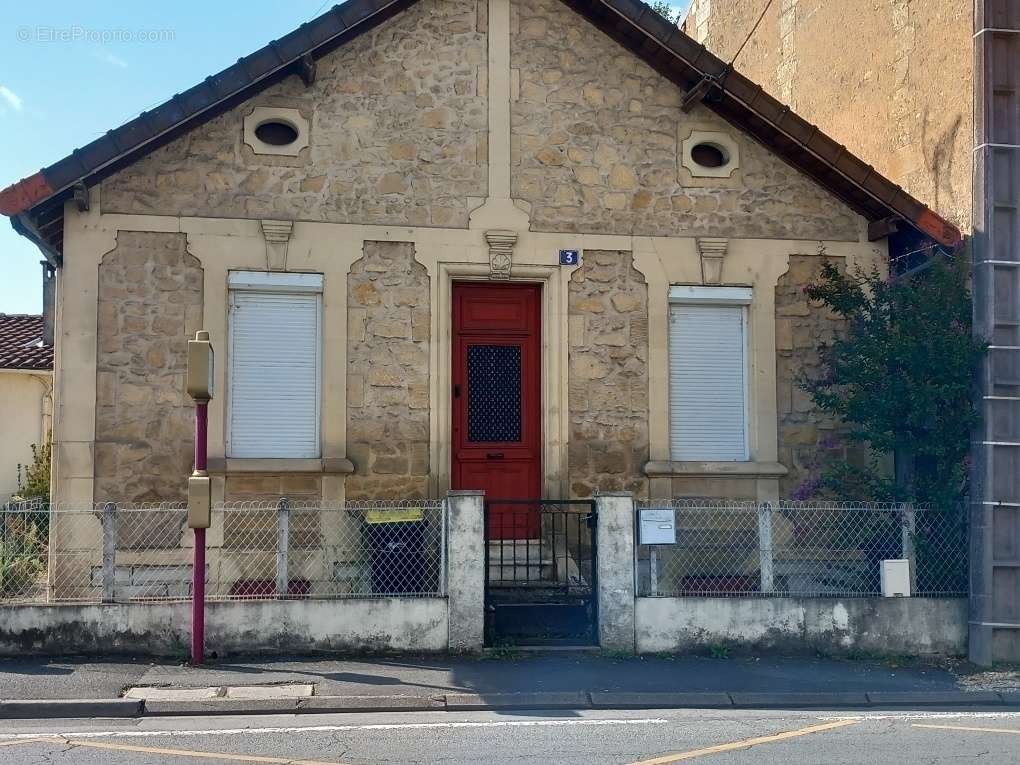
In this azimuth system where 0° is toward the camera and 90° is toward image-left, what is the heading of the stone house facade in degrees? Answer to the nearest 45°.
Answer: approximately 0°

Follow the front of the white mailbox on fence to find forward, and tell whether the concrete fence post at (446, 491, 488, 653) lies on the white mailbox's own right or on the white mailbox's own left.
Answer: on the white mailbox's own right

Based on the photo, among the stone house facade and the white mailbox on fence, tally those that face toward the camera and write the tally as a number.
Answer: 2

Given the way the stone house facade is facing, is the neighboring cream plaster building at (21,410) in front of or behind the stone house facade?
behind

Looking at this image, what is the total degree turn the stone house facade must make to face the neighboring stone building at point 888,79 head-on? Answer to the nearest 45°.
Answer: approximately 90° to its left

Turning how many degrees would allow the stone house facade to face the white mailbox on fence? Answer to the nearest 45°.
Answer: approximately 45° to its left

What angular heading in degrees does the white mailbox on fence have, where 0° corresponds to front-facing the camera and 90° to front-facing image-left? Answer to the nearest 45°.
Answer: approximately 0°

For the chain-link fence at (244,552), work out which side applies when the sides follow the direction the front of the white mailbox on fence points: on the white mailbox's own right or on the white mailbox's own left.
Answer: on the white mailbox's own right

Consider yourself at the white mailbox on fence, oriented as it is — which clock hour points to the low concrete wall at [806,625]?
The low concrete wall is roughly at 9 o'clock from the white mailbox on fence.

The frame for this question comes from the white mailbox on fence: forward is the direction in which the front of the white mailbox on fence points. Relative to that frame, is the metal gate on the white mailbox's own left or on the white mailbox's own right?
on the white mailbox's own right
